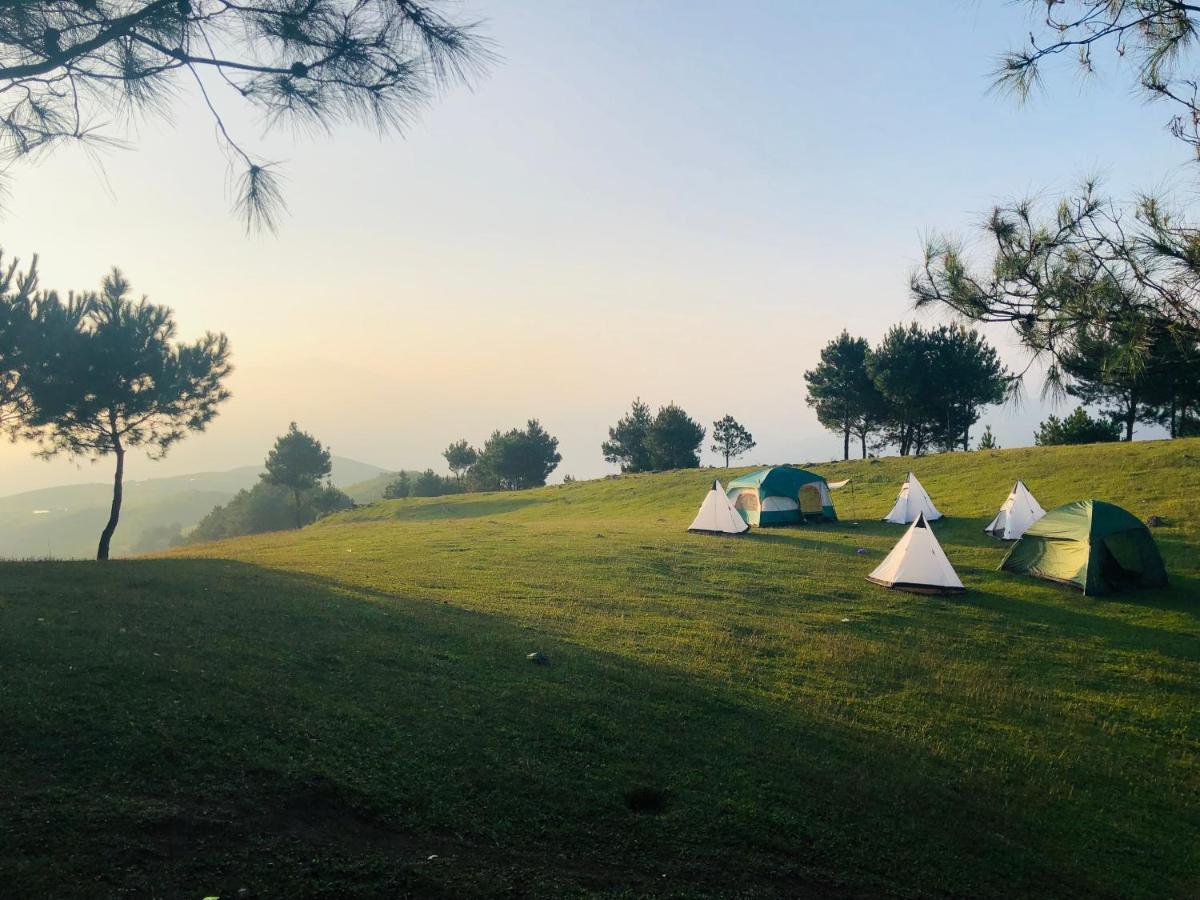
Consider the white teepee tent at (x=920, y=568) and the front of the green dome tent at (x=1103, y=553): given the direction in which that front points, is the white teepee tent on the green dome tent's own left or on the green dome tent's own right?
on the green dome tent's own right

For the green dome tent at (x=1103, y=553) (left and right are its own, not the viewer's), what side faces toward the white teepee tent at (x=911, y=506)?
back

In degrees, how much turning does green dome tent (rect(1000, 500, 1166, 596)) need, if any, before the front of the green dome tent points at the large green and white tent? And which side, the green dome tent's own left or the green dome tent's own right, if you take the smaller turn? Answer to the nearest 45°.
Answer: approximately 180°

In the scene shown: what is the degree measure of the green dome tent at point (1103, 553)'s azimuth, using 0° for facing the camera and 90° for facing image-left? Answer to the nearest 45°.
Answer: approximately 315°

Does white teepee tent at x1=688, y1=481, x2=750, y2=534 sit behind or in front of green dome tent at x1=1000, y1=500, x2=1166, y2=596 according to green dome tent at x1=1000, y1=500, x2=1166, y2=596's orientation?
behind

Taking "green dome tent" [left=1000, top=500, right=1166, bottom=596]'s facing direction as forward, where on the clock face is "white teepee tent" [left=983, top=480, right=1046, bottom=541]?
The white teepee tent is roughly at 7 o'clock from the green dome tent.
